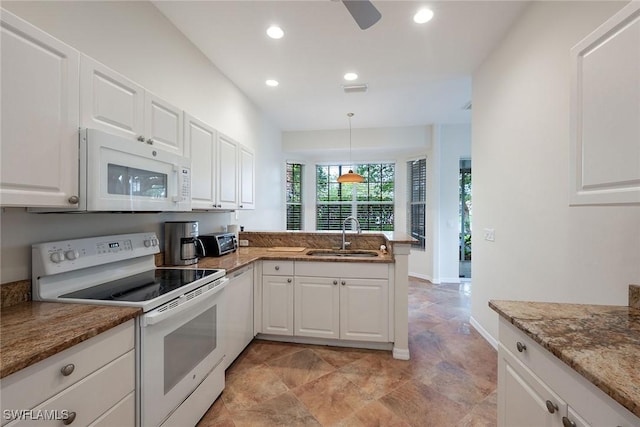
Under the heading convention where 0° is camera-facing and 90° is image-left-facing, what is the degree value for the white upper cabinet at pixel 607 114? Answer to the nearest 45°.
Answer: approximately 45°

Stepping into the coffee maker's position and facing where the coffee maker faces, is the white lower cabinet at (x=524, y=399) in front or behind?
in front

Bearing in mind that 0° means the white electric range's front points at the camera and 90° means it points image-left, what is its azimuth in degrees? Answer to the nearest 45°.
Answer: approximately 315°

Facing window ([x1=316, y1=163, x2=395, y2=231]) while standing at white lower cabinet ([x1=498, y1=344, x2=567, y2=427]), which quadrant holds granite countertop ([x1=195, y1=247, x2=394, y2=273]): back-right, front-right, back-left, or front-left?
front-left

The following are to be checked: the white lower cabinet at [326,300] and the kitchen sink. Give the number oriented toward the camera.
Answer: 2

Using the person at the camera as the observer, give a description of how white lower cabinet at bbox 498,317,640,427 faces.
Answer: facing the viewer and to the left of the viewer

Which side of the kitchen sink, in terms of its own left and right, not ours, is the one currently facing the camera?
front

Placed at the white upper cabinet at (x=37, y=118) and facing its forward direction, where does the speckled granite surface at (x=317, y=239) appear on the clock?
The speckled granite surface is roughly at 10 o'clock from the white upper cabinet.

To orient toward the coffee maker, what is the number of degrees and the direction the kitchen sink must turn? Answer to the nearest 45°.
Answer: approximately 45° to its right

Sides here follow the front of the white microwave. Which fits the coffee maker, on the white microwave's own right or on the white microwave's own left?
on the white microwave's own left

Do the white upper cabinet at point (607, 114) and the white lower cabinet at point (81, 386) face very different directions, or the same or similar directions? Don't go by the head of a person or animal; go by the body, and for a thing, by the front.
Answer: very different directions

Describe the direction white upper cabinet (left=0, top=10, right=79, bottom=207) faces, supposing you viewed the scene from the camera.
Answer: facing the viewer and to the right of the viewer
